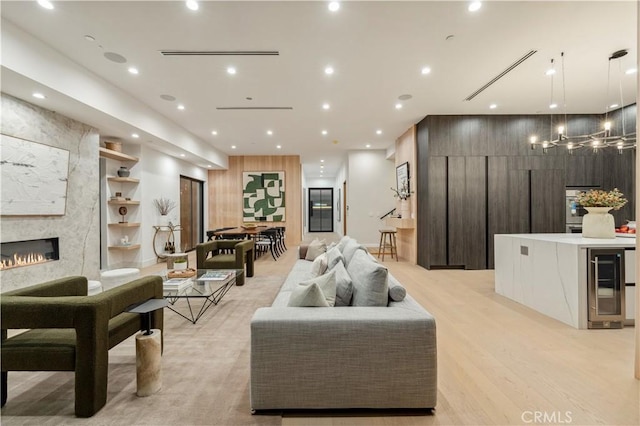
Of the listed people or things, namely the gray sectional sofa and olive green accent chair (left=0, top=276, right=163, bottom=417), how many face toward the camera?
0

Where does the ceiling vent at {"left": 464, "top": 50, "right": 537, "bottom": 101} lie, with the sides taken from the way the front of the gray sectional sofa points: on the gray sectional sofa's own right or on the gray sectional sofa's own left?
on the gray sectional sofa's own right

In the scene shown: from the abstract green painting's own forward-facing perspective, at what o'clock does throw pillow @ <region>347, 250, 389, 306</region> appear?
The throw pillow is roughly at 12 o'clock from the abstract green painting.

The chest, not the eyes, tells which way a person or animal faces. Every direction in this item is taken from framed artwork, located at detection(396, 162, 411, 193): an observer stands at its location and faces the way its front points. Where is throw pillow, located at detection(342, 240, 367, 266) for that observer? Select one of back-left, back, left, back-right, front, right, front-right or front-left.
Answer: front-left

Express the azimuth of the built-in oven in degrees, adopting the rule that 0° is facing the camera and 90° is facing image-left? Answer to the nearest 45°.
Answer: approximately 0°

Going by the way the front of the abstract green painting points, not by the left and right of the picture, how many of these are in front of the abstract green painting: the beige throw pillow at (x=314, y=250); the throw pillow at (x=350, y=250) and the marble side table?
3

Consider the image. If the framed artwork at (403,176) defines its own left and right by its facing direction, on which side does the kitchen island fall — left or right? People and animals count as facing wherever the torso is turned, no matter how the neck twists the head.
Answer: on its left

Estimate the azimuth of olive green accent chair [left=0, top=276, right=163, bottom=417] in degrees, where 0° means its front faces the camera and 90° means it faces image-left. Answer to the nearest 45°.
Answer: approximately 225°

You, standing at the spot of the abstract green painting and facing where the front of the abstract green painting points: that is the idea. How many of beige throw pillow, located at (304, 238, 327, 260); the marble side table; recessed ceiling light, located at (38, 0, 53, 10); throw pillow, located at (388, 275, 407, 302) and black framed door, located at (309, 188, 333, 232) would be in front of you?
4

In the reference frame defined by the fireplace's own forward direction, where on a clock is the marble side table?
The marble side table is roughly at 1 o'clock from the fireplace.

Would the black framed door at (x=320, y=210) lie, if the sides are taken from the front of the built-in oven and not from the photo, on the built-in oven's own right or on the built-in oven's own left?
on the built-in oven's own right

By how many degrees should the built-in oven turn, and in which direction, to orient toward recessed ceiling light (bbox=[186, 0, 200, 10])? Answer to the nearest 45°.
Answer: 0° — it already faces it

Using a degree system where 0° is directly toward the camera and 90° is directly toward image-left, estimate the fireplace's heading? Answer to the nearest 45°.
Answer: approximately 315°

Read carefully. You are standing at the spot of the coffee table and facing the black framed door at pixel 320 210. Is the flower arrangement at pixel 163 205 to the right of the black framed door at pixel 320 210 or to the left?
left
